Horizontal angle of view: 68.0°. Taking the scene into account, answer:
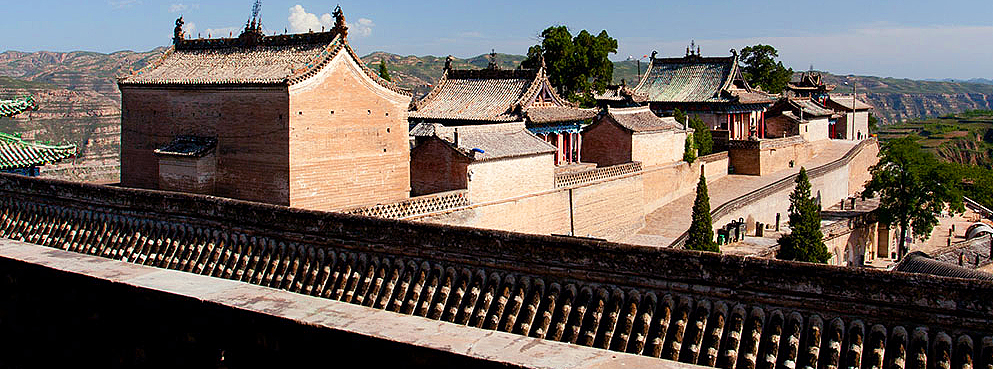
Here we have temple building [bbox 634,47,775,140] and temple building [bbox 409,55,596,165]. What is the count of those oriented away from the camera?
0
